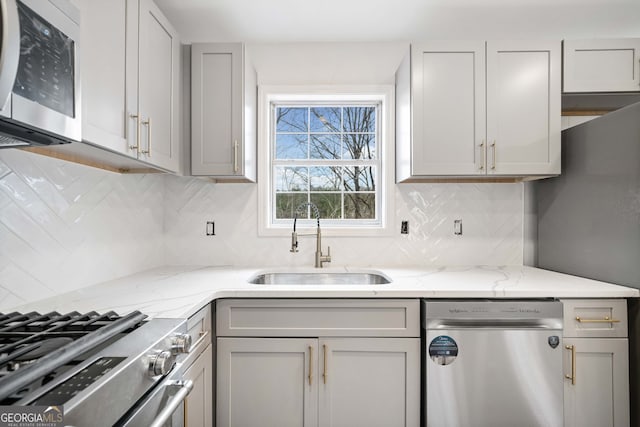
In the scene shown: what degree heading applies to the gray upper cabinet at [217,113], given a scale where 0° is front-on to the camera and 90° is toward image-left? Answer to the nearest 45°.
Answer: approximately 0°

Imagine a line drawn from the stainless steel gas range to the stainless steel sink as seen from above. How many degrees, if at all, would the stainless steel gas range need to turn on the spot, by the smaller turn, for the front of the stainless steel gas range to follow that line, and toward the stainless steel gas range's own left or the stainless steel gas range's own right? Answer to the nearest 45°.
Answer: approximately 90° to the stainless steel gas range's own left

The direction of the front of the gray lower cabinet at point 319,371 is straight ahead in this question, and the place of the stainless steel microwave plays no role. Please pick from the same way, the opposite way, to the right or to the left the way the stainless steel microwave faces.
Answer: to the left

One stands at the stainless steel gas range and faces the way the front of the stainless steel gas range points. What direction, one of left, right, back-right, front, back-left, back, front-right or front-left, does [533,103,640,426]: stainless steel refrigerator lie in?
front-left

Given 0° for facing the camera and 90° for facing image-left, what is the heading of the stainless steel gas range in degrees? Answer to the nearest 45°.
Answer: approximately 315°

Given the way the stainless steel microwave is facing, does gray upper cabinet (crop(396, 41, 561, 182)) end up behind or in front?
in front

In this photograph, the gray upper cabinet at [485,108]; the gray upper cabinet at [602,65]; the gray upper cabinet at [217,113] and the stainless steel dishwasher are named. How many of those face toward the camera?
4

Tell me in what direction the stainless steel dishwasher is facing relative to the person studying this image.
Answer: facing the viewer

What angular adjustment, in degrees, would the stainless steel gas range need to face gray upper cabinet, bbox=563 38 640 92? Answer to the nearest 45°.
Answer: approximately 45° to its left

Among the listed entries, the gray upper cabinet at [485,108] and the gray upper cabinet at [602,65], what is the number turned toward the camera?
2

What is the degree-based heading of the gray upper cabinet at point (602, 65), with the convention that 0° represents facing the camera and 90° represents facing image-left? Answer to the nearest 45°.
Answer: approximately 0°
